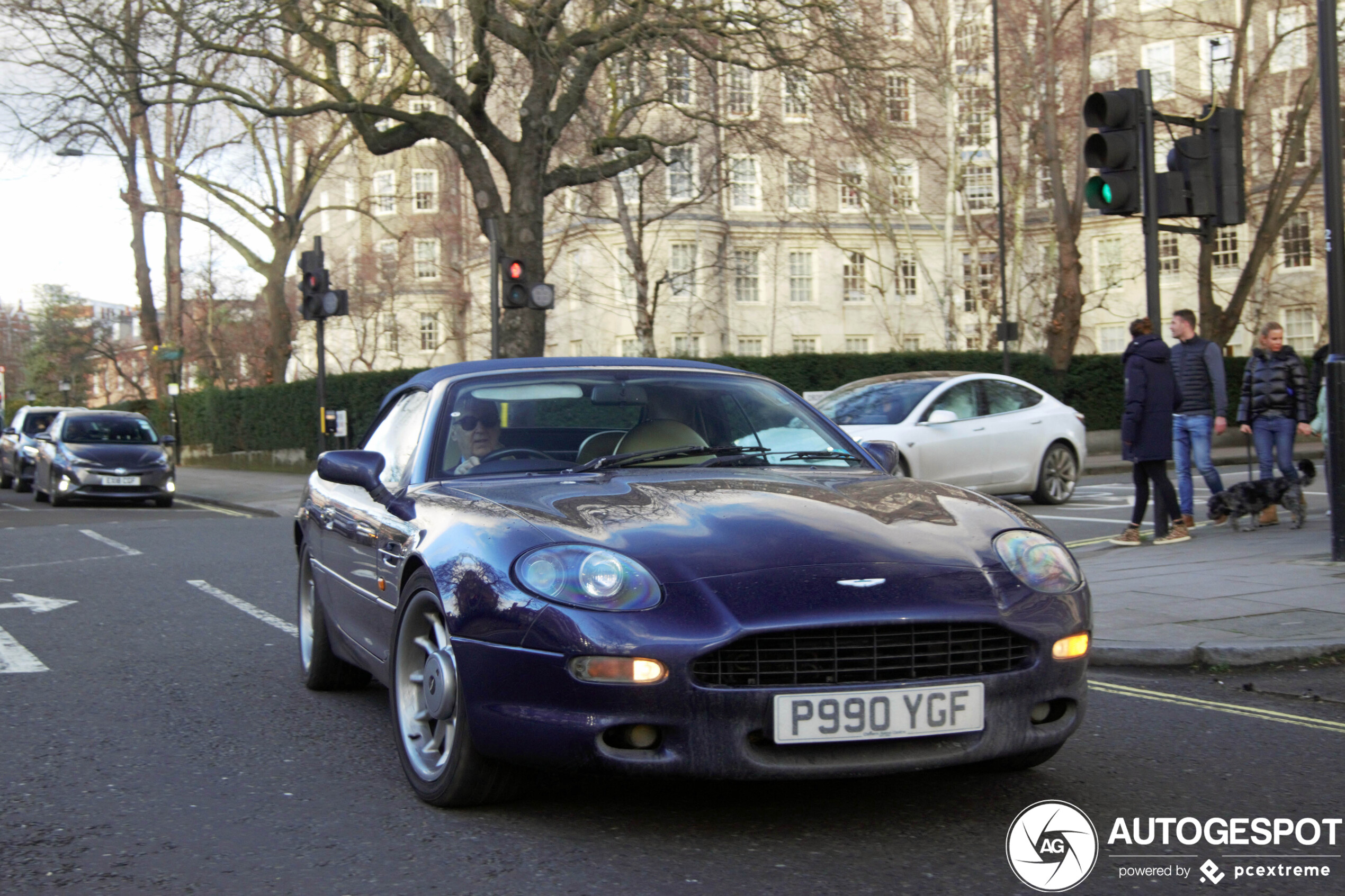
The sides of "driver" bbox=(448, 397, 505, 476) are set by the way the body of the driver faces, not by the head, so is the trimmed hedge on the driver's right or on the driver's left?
on the driver's left

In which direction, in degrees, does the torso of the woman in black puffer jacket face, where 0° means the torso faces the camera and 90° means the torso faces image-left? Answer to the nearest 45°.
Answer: approximately 0°

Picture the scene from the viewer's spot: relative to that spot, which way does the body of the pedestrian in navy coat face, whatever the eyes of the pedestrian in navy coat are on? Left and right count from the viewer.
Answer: facing away from the viewer and to the left of the viewer

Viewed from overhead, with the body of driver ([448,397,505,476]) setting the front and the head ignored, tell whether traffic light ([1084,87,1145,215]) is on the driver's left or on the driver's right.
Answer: on the driver's left

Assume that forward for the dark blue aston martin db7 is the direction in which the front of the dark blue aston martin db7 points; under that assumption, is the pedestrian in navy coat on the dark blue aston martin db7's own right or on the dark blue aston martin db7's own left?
on the dark blue aston martin db7's own left

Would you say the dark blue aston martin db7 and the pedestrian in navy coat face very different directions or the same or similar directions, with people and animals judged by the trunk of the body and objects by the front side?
very different directions

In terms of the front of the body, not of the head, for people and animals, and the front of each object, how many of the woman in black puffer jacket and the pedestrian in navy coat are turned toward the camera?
1

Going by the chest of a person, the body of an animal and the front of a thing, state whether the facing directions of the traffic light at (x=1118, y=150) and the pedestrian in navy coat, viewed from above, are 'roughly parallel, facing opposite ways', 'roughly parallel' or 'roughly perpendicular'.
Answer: roughly perpendicular

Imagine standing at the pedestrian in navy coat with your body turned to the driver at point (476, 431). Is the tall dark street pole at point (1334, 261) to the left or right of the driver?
left

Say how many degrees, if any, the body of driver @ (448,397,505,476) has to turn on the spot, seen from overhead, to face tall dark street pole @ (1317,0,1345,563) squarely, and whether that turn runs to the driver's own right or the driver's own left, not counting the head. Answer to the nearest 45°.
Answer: approximately 90° to the driver's own left

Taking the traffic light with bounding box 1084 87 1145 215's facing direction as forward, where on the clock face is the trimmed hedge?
The trimmed hedge is roughly at 4 o'clock from the traffic light.
